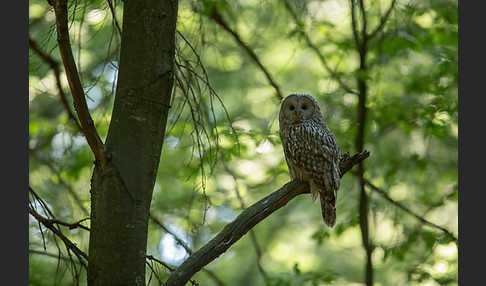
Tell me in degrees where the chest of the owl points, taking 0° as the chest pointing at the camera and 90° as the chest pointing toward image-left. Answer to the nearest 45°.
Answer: approximately 45°
